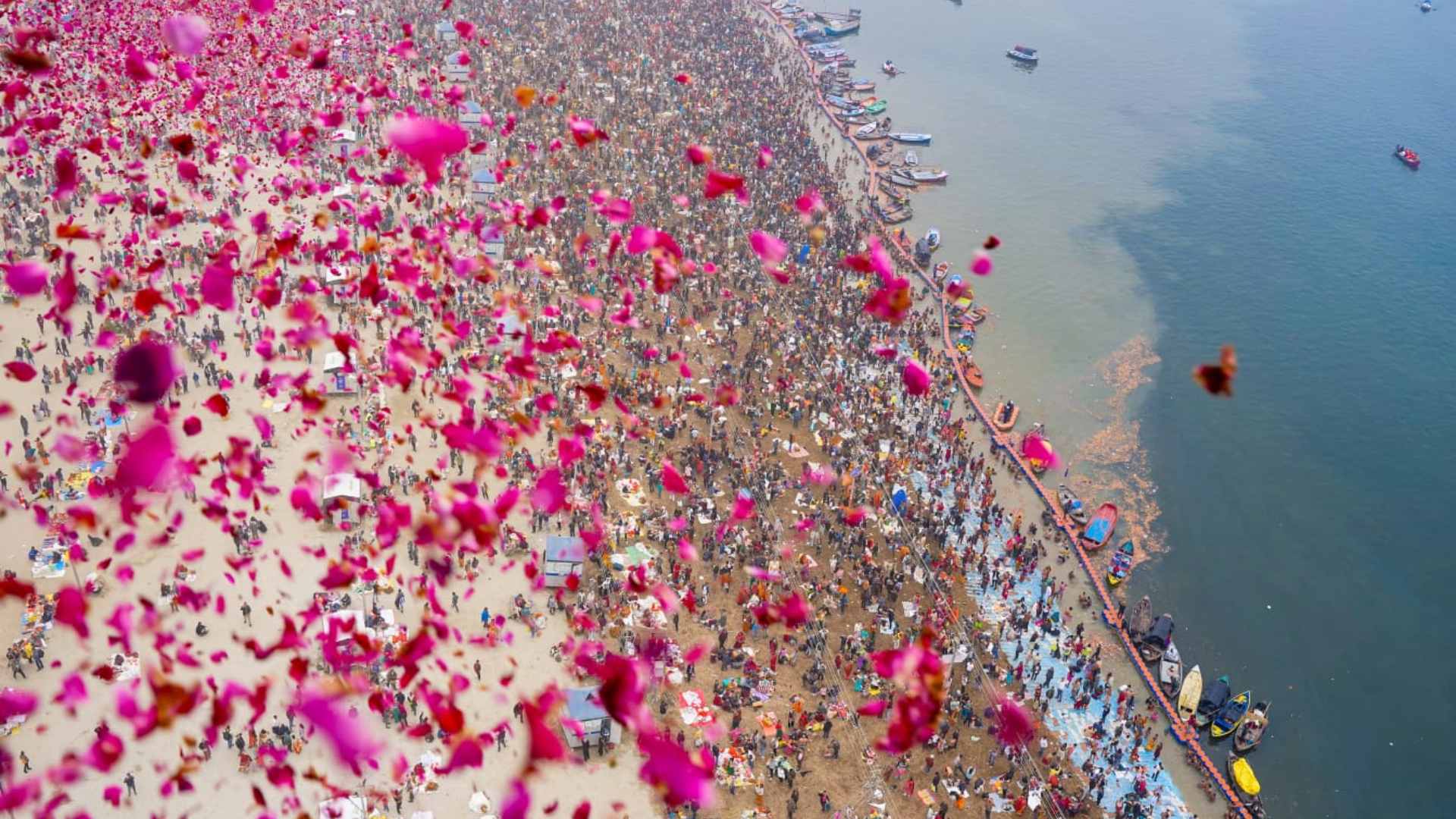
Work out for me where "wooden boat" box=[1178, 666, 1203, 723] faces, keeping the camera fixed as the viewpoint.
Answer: facing away from the viewer

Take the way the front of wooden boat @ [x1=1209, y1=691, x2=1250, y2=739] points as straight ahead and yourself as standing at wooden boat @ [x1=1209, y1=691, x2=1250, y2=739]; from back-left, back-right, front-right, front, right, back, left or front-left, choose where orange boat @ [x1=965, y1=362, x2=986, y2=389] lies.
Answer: left

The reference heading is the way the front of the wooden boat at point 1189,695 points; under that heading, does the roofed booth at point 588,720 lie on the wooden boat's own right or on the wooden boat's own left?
on the wooden boat's own left

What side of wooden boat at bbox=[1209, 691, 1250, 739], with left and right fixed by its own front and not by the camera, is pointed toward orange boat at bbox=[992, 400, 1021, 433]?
left

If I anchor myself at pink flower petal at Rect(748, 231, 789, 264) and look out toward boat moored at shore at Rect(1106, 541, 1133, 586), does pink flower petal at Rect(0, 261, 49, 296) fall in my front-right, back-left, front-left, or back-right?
back-right

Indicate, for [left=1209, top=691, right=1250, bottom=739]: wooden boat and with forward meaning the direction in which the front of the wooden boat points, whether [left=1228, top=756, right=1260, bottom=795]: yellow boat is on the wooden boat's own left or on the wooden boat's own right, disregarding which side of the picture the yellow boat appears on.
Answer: on the wooden boat's own right

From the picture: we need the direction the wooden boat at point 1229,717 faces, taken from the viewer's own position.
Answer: facing away from the viewer and to the right of the viewer

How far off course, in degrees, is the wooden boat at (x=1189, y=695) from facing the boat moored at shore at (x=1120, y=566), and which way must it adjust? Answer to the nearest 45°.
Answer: approximately 45° to its left

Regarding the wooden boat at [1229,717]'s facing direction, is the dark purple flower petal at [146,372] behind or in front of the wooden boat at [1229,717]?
behind

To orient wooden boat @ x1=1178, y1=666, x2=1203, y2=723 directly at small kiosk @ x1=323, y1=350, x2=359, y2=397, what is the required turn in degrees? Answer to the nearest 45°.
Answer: approximately 90° to its left

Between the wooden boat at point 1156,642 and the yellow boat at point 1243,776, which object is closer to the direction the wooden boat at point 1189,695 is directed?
the wooden boat
